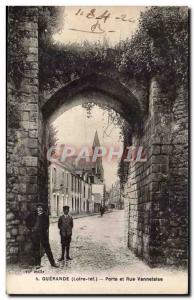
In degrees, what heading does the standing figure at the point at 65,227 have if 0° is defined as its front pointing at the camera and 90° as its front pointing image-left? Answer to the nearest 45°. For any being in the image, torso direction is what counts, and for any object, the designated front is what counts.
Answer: approximately 0°

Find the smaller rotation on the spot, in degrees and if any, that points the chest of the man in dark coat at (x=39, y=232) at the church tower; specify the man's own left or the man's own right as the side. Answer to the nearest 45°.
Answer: approximately 135° to the man's own left

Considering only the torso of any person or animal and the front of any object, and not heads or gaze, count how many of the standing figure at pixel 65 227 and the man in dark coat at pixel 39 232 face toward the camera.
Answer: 2

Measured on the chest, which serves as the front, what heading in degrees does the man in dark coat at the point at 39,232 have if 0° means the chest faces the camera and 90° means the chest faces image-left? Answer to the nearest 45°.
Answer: approximately 0°

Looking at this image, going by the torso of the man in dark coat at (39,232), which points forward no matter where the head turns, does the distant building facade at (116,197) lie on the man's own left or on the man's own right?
on the man's own left

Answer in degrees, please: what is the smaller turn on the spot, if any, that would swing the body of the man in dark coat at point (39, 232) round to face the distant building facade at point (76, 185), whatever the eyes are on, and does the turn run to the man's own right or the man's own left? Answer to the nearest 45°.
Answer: approximately 135° to the man's own left
